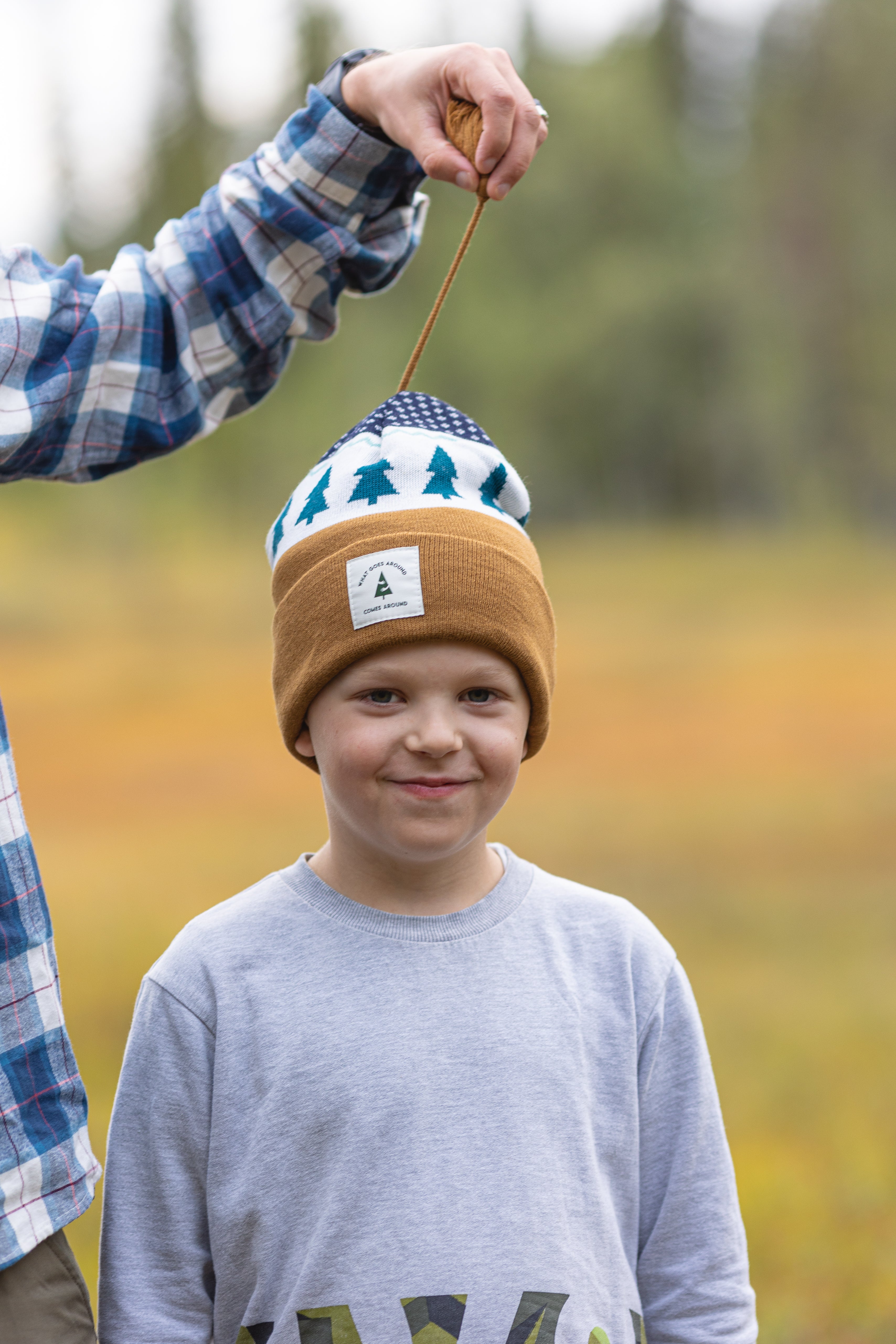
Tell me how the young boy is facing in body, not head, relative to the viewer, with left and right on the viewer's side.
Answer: facing the viewer

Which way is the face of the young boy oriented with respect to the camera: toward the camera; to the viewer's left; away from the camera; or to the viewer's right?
toward the camera
